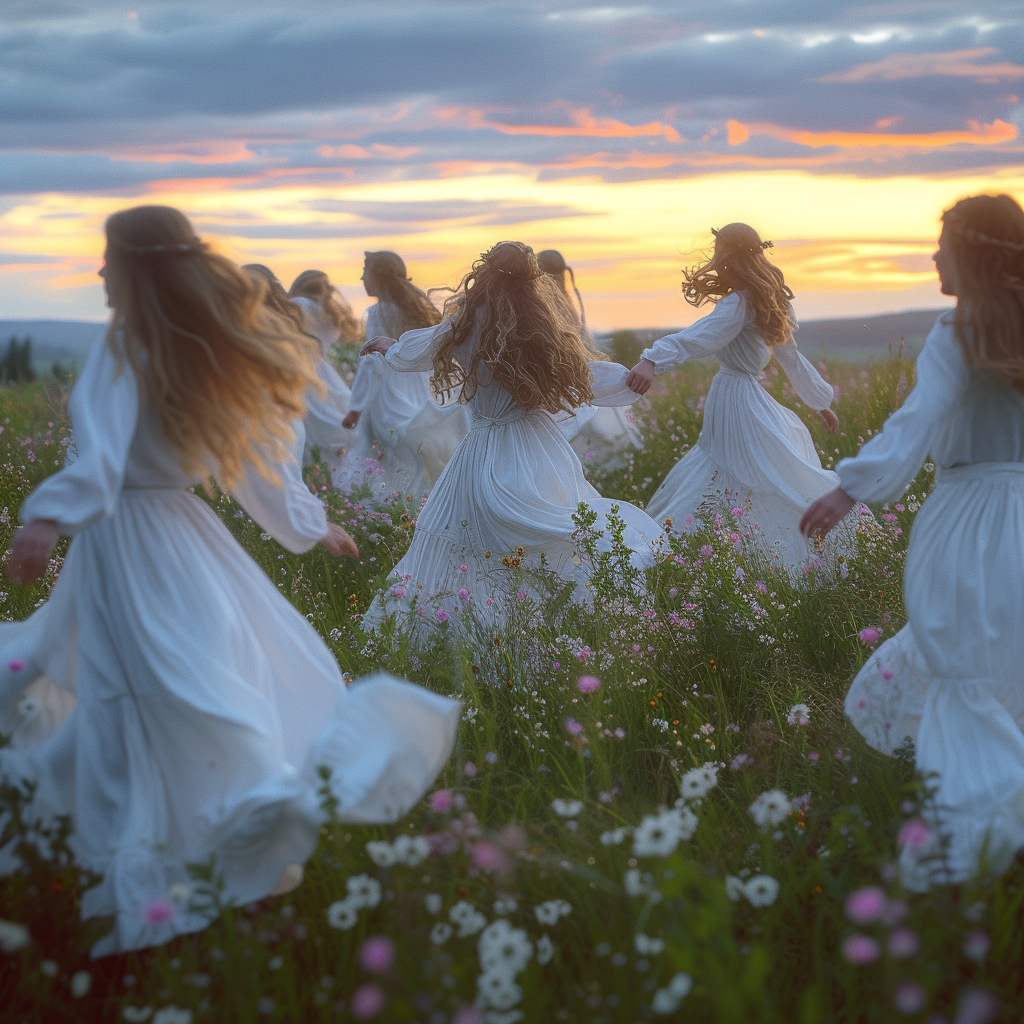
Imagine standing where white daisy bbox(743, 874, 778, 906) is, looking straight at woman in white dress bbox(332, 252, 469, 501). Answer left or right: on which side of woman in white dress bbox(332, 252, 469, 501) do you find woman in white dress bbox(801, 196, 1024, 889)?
right

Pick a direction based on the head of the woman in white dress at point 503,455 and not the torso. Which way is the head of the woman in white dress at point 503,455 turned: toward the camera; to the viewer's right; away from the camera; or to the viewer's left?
away from the camera

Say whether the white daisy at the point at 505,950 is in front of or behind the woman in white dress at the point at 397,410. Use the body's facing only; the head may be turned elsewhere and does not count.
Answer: behind

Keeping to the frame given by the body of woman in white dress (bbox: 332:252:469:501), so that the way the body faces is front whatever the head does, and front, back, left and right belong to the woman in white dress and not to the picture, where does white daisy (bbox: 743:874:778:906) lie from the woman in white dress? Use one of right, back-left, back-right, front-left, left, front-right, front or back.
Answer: back-left

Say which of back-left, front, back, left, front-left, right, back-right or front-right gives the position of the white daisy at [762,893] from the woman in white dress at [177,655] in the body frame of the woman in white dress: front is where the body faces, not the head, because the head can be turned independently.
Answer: back

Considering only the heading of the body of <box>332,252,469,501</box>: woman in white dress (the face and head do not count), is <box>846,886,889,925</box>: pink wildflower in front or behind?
behind

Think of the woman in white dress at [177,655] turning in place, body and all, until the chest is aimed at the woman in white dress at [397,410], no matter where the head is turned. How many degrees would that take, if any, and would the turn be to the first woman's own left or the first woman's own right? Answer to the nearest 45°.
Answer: approximately 45° to the first woman's own right

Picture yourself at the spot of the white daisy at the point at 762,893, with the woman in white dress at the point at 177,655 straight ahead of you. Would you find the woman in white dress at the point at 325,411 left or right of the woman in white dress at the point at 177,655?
right

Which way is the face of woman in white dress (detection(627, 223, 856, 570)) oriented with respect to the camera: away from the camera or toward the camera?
away from the camera

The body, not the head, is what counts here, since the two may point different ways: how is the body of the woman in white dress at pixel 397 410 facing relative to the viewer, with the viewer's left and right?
facing away from the viewer and to the left of the viewer

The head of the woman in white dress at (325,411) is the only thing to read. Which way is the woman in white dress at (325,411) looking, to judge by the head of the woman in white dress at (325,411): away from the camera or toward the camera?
away from the camera

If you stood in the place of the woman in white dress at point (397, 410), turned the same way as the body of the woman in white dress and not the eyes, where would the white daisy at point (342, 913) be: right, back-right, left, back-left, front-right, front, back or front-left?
back-left

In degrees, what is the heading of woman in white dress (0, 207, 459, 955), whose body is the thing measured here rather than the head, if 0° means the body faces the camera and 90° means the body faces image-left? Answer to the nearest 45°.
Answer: approximately 135°

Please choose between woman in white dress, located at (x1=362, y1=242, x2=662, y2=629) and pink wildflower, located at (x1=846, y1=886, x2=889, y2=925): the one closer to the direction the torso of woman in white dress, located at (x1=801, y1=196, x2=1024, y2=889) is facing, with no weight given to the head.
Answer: the woman in white dress
